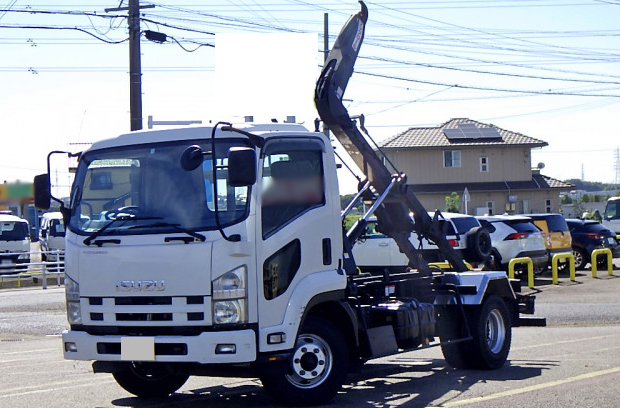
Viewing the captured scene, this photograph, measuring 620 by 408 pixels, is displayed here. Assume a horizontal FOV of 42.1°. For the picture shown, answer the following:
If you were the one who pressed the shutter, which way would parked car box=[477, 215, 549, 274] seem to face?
facing away from the viewer and to the left of the viewer

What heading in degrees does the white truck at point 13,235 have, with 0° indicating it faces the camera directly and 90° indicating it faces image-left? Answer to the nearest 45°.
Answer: approximately 0°

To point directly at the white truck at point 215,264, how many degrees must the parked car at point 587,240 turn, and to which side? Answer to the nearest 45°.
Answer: approximately 135° to its left

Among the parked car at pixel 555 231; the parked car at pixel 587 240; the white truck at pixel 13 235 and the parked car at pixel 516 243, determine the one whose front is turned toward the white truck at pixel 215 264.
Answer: the white truck at pixel 13 235

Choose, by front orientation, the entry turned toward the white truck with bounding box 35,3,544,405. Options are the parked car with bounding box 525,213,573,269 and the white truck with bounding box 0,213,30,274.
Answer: the white truck with bounding box 0,213,30,274

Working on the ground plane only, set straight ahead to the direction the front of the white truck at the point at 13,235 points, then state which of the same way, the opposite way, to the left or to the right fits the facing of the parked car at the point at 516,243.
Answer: the opposite way
